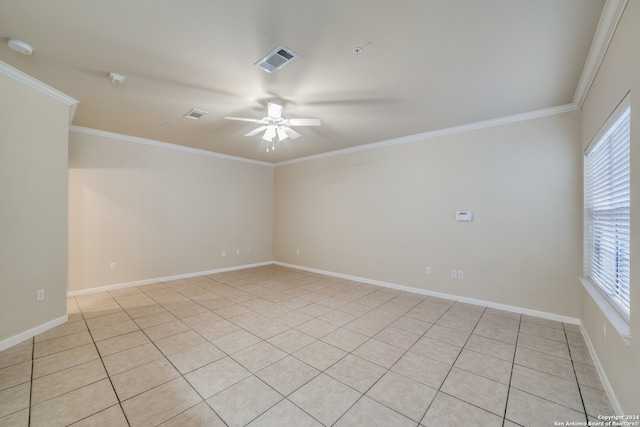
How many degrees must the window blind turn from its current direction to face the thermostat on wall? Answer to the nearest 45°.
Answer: approximately 45° to its right

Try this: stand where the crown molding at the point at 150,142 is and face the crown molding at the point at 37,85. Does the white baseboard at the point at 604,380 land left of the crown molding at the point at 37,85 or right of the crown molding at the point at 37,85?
left

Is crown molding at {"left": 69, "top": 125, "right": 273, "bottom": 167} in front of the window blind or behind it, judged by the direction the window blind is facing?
in front

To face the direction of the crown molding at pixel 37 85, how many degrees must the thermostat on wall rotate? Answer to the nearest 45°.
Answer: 0° — it already faces it

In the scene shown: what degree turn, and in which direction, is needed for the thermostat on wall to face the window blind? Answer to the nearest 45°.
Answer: approximately 90° to its left

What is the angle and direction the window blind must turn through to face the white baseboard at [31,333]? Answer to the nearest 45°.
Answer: approximately 45° to its left

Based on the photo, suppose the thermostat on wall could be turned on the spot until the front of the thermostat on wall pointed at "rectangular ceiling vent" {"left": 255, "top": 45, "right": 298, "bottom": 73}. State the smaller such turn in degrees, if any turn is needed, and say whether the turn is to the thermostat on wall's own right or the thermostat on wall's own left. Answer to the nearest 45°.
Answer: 0° — it already faces it

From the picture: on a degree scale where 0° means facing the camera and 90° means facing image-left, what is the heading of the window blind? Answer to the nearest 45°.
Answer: approximately 90°

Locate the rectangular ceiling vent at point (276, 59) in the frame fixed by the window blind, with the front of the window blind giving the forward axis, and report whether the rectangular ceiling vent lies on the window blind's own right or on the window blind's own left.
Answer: on the window blind's own left

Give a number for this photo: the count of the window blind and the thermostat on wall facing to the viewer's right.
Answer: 0

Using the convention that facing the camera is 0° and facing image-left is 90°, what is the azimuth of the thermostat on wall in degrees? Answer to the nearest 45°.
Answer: approximately 45°
